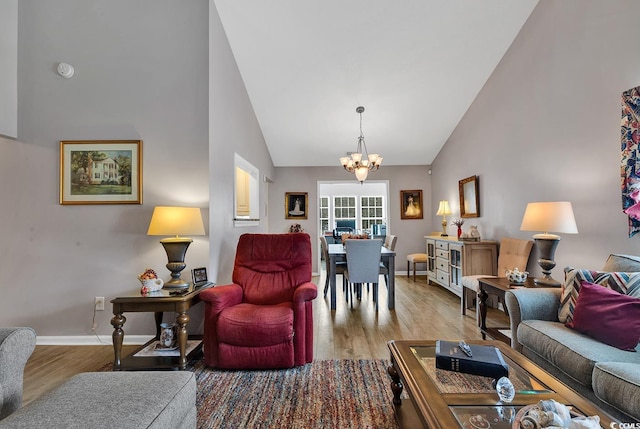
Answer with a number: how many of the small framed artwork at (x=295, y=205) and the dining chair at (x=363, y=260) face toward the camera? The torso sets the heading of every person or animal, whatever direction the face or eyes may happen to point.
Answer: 1

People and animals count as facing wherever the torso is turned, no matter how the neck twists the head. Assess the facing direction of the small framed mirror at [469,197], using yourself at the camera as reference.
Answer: facing the viewer and to the left of the viewer

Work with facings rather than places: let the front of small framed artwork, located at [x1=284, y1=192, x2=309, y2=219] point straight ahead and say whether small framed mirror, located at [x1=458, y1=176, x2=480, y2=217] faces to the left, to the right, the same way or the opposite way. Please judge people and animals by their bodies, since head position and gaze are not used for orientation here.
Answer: to the right

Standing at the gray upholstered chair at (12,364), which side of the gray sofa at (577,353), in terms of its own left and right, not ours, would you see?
front

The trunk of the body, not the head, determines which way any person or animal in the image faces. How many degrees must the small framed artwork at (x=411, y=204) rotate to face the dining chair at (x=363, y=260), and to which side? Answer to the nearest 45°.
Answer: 0° — it already faces it

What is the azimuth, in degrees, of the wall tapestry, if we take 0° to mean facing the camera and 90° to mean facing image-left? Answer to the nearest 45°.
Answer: approximately 45°

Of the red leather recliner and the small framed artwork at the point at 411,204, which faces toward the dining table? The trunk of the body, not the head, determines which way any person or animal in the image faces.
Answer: the small framed artwork

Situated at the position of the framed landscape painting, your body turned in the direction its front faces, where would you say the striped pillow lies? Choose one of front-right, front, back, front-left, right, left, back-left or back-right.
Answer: front-left

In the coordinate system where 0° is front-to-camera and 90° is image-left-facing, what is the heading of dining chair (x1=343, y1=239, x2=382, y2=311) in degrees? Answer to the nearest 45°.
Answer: approximately 180°

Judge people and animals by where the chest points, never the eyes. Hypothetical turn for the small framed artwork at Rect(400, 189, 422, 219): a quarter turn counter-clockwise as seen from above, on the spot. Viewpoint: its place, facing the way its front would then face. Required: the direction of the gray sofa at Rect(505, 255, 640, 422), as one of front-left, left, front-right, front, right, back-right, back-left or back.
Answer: right

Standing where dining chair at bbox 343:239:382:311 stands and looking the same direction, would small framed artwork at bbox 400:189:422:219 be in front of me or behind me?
in front

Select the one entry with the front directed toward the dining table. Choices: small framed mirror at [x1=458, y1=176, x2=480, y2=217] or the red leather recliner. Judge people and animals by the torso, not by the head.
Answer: the small framed mirror

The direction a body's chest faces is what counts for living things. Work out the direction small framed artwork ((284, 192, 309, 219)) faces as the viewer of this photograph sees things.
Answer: facing the viewer

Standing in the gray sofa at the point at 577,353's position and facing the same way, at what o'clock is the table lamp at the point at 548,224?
The table lamp is roughly at 4 o'clock from the gray sofa.
